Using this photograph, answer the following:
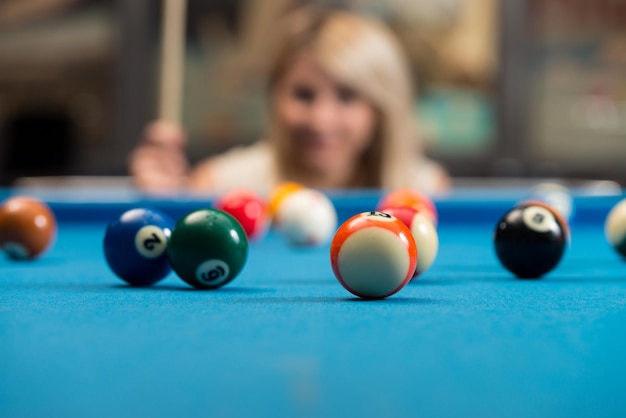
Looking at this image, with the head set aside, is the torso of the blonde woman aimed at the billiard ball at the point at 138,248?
yes

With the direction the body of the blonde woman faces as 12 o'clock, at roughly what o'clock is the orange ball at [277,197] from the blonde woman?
The orange ball is roughly at 12 o'clock from the blonde woman.

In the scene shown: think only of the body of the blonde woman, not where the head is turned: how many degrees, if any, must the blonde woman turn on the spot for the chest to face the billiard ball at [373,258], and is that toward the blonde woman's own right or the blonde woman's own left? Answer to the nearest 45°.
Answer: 0° — they already face it

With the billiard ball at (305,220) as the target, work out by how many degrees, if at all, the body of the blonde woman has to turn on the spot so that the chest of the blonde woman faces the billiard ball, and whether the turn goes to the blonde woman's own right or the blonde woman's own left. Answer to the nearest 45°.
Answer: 0° — they already face it

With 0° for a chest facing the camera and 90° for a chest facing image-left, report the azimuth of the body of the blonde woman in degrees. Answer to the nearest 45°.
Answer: approximately 0°

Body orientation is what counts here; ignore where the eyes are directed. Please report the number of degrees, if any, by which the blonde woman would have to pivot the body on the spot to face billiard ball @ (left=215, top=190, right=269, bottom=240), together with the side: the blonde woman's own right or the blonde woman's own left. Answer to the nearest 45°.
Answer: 0° — they already face it

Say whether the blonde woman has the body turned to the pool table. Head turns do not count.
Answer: yes
